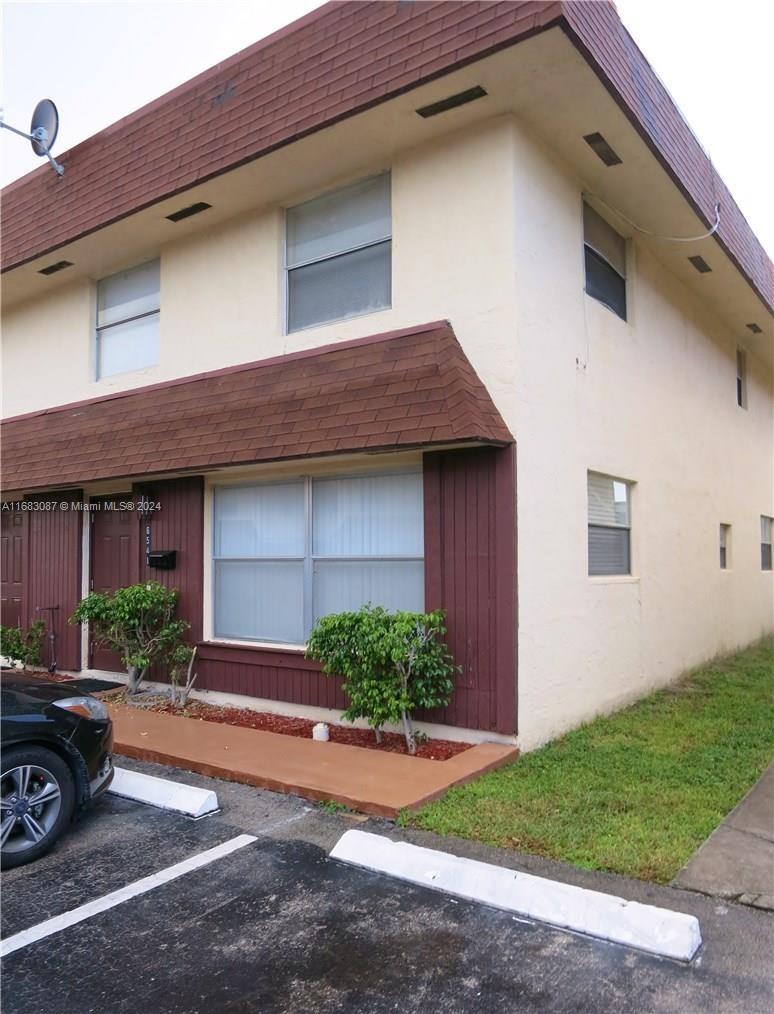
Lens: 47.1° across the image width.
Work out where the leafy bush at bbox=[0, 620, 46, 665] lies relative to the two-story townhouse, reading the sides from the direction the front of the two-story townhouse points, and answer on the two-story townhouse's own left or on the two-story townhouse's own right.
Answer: on the two-story townhouse's own right

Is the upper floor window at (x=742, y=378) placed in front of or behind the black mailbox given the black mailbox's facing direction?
behind

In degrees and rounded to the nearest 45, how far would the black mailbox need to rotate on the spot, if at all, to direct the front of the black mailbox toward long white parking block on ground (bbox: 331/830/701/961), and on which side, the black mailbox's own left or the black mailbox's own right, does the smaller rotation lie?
approximately 45° to the black mailbox's own left

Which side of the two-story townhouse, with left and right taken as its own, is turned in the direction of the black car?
front

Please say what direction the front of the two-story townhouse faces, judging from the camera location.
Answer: facing the viewer and to the left of the viewer
